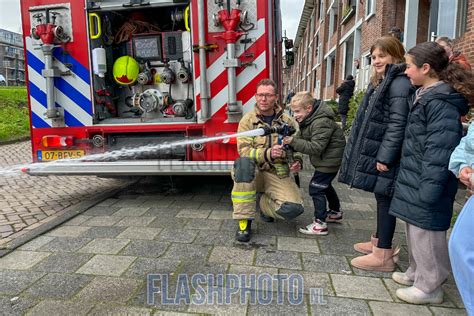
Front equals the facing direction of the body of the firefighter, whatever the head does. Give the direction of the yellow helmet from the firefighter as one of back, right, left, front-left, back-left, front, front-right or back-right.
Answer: back-right

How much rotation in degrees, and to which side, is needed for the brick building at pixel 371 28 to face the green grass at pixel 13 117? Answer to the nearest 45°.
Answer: approximately 45° to its left

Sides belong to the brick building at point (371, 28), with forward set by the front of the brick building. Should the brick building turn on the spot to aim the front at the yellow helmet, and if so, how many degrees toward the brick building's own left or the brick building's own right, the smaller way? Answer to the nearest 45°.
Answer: approximately 45° to the brick building's own left

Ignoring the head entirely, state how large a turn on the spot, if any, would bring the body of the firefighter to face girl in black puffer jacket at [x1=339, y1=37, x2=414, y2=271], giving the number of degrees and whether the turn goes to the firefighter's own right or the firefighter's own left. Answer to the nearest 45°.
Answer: approximately 45° to the firefighter's own left

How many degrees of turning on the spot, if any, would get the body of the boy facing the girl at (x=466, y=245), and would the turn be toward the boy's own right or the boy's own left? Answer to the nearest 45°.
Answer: approximately 90° to the boy's own left

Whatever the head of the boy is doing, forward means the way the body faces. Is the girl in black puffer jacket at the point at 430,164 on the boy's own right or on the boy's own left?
on the boy's own left

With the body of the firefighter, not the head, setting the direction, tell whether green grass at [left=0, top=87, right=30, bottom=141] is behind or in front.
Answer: behind

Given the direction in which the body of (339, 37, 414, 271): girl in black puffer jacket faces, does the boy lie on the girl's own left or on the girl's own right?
on the girl's own right

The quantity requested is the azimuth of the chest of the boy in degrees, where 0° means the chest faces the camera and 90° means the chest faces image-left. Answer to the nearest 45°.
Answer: approximately 90°

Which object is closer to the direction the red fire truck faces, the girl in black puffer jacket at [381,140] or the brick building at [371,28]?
the brick building

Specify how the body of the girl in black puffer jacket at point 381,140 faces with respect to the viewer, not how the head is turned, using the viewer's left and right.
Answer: facing to the left of the viewer

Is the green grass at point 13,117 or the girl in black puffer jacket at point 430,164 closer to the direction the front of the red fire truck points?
the green grass

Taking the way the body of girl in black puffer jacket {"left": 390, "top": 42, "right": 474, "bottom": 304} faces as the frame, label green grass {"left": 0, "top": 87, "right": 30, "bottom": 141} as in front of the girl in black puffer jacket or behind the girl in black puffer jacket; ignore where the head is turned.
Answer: in front

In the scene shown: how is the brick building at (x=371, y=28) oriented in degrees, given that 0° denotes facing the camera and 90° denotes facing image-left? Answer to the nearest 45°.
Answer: approximately 45°

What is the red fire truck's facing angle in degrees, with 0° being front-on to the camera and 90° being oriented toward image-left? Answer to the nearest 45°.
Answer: approximately 180°

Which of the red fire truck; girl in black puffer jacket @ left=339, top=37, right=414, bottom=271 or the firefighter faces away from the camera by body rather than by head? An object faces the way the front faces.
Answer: the red fire truck

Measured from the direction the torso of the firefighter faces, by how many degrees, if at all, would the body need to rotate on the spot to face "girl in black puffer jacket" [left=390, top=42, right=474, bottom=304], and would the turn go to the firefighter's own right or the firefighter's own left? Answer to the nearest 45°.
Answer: approximately 45° to the firefighter's own left

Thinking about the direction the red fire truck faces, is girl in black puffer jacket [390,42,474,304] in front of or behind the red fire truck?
behind
